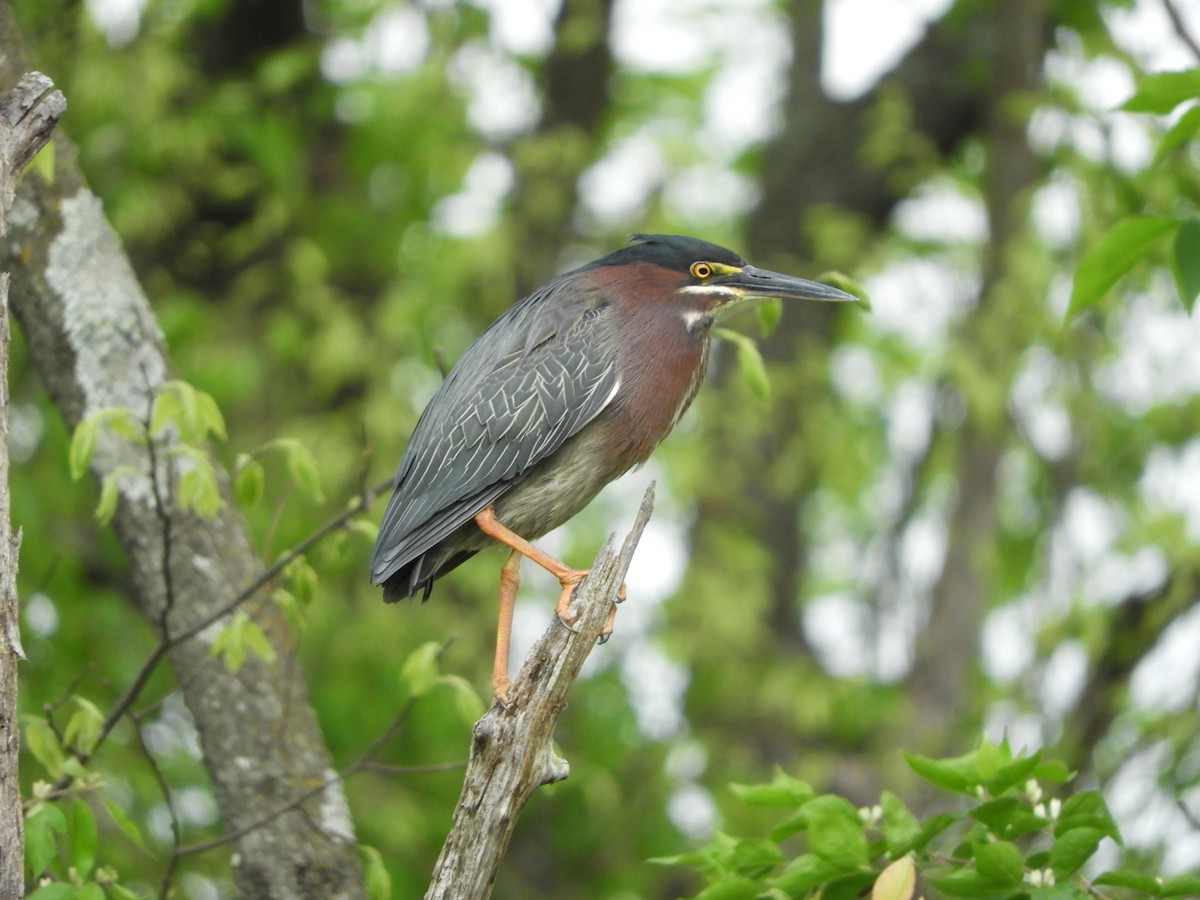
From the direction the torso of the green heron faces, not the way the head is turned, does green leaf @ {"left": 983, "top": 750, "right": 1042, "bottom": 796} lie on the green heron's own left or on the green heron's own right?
on the green heron's own right

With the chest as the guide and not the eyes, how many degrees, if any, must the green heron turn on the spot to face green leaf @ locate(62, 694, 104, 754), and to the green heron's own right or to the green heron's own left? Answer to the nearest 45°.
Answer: approximately 135° to the green heron's own right

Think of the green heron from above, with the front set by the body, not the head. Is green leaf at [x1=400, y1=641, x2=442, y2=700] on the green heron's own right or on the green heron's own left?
on the green heron's own left

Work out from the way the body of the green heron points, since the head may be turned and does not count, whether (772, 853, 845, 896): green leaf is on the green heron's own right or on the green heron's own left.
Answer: on the green heron's own right

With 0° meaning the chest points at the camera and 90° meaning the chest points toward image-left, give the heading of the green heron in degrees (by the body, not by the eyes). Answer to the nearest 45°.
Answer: approximately 270°

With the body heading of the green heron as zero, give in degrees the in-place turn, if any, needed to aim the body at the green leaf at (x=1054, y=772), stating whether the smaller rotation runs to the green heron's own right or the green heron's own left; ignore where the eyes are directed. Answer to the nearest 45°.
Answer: approximately 45° to the green heron's own right
